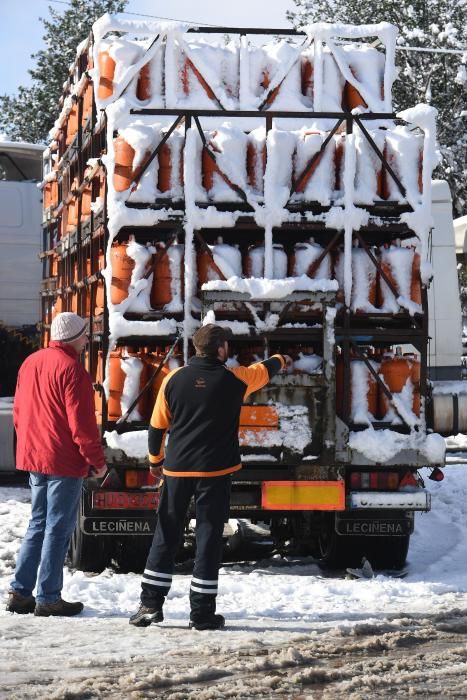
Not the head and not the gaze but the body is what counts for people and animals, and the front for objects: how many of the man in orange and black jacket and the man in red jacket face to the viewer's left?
0

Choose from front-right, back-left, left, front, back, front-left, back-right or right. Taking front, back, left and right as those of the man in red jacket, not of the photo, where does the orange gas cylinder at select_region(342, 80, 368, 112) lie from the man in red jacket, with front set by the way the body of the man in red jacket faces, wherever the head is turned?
front

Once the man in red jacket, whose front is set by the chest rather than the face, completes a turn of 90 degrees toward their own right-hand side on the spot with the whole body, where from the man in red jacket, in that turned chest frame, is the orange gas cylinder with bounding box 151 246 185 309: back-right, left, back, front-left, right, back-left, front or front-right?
left

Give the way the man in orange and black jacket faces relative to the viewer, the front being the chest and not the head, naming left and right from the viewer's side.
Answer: facing away from the viewer

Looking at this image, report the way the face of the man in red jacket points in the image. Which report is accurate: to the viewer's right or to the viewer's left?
to the viewer's right

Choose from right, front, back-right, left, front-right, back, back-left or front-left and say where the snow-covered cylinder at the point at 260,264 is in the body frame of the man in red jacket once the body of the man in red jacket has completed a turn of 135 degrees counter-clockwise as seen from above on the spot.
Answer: back-right

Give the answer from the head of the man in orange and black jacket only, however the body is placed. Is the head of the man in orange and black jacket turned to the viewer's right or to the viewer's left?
to the viewer's right

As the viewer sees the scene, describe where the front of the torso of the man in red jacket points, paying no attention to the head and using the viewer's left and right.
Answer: facing away from the viewer and to the right of the viewer

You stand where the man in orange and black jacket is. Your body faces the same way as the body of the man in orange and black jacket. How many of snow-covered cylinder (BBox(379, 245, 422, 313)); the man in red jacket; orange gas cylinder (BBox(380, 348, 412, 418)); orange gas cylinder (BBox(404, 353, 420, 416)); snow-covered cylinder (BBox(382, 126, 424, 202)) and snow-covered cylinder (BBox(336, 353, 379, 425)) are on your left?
1

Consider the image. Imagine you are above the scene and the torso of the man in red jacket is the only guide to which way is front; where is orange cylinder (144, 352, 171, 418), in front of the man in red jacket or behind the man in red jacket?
in front

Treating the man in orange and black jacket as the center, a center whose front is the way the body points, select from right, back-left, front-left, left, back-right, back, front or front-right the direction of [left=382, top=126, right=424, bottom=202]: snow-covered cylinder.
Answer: front-right

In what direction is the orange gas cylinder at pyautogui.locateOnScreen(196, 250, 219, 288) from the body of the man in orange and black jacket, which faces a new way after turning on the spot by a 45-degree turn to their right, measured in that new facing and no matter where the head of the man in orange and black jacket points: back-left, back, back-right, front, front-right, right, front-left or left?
front-left
